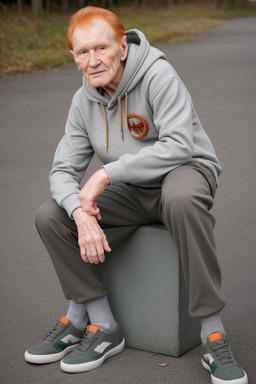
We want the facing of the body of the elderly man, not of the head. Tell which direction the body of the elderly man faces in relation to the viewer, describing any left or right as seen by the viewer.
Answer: facing the viewer and to the left of the viewer

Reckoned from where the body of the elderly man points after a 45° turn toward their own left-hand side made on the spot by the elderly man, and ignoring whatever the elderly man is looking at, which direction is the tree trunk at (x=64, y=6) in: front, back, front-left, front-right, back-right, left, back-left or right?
back

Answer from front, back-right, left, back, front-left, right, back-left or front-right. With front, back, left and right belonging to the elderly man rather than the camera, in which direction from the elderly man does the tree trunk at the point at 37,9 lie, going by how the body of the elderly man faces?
back-right
